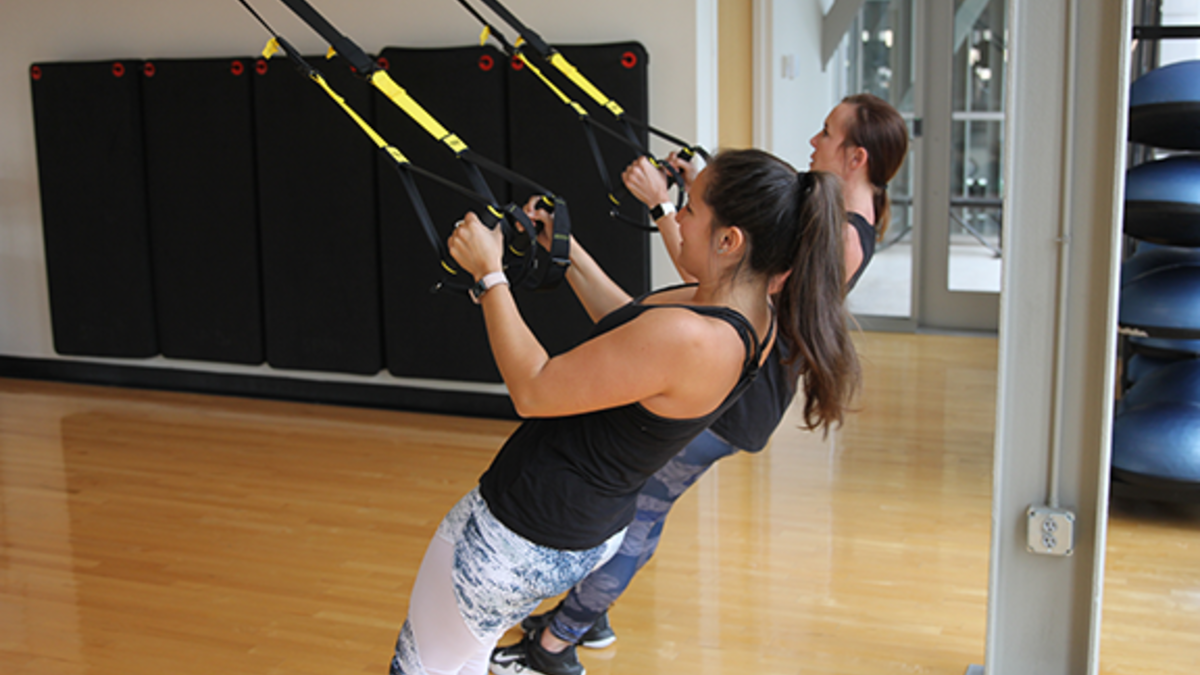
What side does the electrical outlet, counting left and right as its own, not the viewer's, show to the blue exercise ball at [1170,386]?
back

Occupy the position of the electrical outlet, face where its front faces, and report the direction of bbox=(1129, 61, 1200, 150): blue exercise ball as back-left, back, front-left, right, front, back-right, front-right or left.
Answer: back

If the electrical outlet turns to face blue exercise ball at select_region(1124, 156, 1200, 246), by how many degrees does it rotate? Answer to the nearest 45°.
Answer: approximately 180°

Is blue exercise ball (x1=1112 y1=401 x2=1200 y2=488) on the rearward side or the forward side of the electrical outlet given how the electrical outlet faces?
on the rearward side

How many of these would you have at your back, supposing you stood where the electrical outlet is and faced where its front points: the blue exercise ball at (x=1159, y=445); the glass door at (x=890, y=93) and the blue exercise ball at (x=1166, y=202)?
3

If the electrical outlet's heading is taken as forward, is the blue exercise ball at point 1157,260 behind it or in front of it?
behind

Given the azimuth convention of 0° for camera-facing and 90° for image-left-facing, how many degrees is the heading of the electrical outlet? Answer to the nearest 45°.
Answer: approximately 0°

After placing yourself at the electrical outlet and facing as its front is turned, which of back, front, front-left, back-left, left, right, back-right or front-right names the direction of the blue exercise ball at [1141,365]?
back
